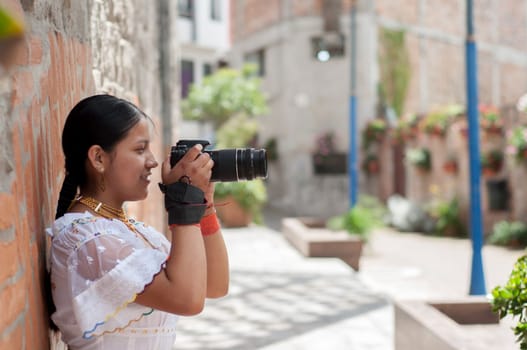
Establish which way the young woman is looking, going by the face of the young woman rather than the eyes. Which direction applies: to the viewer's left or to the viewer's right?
to the viewer's right

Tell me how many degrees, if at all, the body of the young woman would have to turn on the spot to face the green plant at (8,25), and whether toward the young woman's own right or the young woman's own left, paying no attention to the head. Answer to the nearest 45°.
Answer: approximately 90° to the young woman's own right

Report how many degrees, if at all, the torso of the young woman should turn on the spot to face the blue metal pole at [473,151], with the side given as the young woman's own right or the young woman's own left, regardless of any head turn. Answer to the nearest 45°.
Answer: approximately 45° to the young woman's own left

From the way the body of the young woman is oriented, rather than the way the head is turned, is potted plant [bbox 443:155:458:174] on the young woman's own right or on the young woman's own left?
on the young woman's own left

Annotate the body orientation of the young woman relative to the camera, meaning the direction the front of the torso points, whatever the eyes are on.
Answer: to the viewer's right

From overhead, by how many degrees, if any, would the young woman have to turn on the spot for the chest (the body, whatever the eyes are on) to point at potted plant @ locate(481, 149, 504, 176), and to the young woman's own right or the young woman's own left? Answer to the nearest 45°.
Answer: approximately 45° to the young woman's own left

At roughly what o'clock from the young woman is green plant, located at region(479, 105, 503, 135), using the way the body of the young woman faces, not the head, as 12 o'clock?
The green plant is roughly at 10 o'clock from the young woman.

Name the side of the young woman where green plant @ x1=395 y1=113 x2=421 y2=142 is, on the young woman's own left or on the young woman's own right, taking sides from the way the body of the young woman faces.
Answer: on the young woman's own left

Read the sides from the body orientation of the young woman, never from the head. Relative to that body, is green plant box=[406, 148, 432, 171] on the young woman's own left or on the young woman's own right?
on the young woman's own left

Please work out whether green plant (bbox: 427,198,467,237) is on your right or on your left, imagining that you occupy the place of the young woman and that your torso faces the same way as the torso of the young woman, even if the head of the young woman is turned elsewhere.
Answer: on your left

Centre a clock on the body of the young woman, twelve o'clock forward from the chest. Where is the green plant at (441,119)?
The green plant is roughly at 10 o'clock from the young woman.

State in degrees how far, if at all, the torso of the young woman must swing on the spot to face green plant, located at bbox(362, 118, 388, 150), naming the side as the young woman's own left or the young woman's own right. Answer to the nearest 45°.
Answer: approximately 90° to the young woman's own left

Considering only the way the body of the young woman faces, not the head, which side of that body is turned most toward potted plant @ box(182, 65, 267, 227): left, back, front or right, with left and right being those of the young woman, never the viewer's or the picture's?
left

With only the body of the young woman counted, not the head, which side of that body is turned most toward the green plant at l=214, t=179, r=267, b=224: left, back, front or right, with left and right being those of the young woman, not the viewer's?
left

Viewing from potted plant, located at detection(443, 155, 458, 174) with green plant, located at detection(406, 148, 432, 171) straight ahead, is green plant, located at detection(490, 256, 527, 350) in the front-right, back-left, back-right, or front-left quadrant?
back-left
